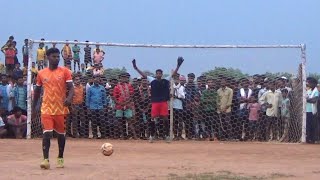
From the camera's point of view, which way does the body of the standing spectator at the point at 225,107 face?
toward the camera

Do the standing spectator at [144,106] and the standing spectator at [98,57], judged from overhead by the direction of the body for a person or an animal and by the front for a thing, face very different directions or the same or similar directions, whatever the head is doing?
same or similar directions

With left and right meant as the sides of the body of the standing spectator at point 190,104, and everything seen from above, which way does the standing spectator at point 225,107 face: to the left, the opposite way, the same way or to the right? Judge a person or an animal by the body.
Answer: the same way

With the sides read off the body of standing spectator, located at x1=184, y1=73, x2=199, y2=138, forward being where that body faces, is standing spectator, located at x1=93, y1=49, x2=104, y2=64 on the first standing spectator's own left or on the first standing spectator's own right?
on the first standing spectator's own right

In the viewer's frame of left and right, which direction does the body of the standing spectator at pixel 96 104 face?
facing the viewer

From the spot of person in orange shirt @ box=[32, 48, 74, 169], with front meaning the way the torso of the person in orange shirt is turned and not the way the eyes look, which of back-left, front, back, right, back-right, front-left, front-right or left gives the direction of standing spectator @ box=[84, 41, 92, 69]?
back

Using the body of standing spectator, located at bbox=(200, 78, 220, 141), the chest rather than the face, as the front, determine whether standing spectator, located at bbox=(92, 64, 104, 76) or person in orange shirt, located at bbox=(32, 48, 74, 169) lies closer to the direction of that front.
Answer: the person in orange shirt

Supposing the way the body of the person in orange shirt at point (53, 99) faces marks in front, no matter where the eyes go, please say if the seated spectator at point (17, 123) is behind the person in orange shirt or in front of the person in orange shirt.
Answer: behind

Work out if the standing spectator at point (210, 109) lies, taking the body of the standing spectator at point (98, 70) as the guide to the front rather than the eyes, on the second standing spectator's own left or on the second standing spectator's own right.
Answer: on the second standing spectator's own left

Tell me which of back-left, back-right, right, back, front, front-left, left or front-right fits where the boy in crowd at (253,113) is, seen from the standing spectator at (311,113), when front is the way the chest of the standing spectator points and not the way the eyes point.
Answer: front-right

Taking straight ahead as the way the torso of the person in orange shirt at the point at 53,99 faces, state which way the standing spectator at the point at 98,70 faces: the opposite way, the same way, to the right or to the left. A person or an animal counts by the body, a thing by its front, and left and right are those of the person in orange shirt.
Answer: the same way

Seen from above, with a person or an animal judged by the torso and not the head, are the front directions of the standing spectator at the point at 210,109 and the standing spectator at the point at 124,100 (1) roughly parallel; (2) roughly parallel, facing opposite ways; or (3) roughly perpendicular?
roughly parallel

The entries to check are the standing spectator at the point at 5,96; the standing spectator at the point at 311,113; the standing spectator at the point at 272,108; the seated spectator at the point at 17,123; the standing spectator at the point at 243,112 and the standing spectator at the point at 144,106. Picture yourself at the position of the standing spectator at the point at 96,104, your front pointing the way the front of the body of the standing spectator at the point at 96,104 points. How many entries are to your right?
2

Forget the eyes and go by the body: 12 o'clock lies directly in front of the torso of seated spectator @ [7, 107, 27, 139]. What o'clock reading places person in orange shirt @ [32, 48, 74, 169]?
The person in orange shirt is roughly at 12 o'clock from the seated spectator.

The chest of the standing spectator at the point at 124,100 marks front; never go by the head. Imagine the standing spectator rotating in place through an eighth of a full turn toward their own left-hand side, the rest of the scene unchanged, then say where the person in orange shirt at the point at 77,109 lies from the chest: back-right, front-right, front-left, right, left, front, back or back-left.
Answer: back-right

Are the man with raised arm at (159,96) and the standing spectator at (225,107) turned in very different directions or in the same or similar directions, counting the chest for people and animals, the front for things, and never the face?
same or similar directions
